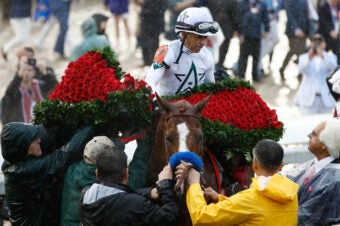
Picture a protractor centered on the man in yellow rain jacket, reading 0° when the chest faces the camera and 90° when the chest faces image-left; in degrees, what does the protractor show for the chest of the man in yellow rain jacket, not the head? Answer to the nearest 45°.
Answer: approximately 135°

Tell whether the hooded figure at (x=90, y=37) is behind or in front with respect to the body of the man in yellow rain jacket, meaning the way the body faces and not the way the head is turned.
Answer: in front

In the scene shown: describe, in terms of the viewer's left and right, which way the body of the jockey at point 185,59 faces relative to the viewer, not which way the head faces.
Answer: facing the viewer and to the right of the viewer

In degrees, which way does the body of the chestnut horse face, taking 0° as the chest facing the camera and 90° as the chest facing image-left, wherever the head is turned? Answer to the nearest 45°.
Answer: approximately 0°

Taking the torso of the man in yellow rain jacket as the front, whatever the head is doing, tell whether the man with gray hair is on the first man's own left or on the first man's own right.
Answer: on the first man's own right

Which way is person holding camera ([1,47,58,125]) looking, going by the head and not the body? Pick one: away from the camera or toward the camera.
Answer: toward the camera

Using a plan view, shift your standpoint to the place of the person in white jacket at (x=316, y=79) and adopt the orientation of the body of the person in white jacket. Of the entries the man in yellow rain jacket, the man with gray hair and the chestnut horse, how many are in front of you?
3

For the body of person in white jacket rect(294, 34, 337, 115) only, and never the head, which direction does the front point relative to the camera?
toward the camera

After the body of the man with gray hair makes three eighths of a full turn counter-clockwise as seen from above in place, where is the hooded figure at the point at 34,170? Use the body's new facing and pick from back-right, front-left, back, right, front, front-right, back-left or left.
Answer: back

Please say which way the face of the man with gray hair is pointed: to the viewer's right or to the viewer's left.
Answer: to the viewer's left

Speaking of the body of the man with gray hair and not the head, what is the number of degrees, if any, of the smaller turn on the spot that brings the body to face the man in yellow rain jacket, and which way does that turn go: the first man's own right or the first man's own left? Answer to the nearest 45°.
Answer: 0° — they already face them

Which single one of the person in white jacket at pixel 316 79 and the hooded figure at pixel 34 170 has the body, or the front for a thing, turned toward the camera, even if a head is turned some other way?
the person in white jacket

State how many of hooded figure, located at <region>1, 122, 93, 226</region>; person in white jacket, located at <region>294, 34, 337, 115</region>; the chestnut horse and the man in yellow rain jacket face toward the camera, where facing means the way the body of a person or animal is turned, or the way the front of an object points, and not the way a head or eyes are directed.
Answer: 2

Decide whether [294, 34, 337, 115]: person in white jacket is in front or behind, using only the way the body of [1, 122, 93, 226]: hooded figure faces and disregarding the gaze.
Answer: in front

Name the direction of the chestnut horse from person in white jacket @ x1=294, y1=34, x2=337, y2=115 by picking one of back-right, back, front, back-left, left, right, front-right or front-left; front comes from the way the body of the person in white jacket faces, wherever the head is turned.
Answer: front

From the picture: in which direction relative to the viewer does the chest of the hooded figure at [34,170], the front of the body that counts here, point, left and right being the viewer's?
facing away from the viewer and to the right of the viewer
